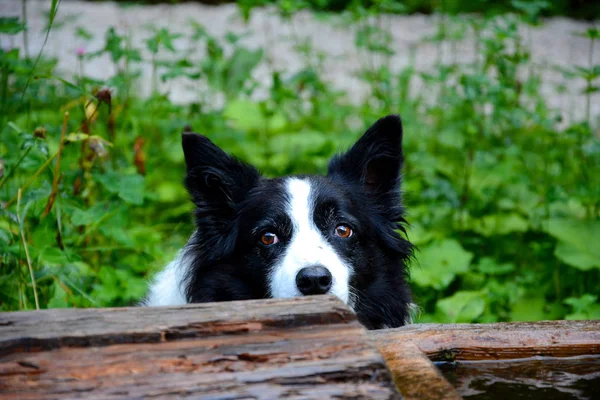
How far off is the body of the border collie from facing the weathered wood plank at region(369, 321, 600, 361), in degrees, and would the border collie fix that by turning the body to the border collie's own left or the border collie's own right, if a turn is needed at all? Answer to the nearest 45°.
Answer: approximately 45° to the border collie's own left

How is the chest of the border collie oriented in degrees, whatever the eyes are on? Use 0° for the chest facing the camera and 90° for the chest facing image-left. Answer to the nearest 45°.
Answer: approximately 0°

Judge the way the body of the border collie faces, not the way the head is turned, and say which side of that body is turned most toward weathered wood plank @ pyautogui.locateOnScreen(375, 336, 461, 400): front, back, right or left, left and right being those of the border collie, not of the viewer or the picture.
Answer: front
